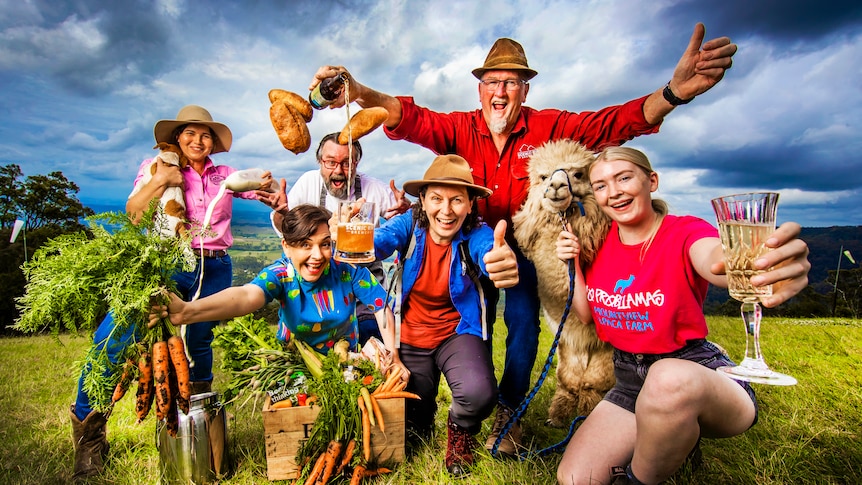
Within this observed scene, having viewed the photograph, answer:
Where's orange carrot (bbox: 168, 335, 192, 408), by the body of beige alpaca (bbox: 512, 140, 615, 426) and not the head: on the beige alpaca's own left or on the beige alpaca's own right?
on the beige alpaca's own right

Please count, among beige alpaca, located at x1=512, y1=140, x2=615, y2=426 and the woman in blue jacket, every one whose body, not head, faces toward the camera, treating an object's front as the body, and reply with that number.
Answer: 2

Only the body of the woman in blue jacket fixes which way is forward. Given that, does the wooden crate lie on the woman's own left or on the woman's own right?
on the woman's own right

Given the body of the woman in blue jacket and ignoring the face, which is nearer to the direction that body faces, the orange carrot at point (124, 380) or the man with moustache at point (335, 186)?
the orange carrot

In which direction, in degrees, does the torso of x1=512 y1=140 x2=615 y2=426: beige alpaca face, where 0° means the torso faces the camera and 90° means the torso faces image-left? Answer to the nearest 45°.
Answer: approximately 0°

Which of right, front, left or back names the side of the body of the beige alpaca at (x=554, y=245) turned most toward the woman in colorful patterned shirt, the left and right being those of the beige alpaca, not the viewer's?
right

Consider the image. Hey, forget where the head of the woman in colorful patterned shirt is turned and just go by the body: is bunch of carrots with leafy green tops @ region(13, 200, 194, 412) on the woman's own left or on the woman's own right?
on the woman's own right
